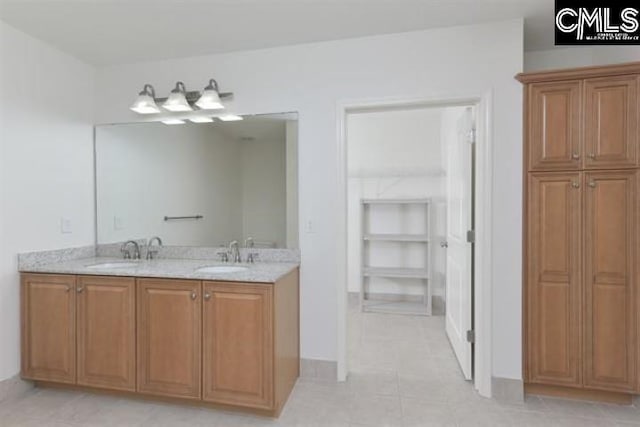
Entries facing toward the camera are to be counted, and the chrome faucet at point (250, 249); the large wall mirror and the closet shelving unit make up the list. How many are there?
3

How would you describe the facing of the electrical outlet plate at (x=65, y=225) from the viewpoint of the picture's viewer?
facing the viewer and to the right of the viewer

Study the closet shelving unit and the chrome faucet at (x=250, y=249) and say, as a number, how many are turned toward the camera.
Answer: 2

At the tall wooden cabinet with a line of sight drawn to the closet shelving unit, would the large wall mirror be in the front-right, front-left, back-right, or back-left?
front-left

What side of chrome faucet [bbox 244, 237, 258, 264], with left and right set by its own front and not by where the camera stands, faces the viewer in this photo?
front

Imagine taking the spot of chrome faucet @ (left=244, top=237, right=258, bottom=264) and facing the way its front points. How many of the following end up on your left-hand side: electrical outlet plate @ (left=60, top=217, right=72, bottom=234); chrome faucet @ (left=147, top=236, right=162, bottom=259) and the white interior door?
1

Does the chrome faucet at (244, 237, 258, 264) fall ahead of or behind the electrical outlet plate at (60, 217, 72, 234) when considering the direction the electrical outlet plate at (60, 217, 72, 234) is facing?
ahead

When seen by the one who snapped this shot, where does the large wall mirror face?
facing the viewer

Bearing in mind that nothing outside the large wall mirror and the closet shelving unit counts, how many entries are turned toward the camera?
2

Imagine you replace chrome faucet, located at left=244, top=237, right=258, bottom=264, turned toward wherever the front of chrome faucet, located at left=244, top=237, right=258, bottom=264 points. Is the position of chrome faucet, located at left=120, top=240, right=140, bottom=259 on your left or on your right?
on your right

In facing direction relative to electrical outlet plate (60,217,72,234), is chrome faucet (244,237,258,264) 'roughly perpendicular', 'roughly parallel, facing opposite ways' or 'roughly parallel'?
roughly perpendicular

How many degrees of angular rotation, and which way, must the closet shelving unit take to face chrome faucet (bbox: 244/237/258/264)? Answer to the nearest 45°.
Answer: approximately 45° to its right

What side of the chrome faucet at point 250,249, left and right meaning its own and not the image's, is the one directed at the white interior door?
left

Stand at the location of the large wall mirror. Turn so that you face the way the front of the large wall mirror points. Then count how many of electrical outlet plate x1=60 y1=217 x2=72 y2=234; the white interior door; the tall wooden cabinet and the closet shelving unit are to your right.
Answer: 1

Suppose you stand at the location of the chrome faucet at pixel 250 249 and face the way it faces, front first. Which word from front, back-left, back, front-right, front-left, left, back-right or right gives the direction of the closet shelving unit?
back-left

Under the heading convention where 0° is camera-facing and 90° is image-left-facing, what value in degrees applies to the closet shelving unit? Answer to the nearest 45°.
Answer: approximately 0°

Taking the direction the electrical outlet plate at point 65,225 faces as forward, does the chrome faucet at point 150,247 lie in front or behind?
in front
